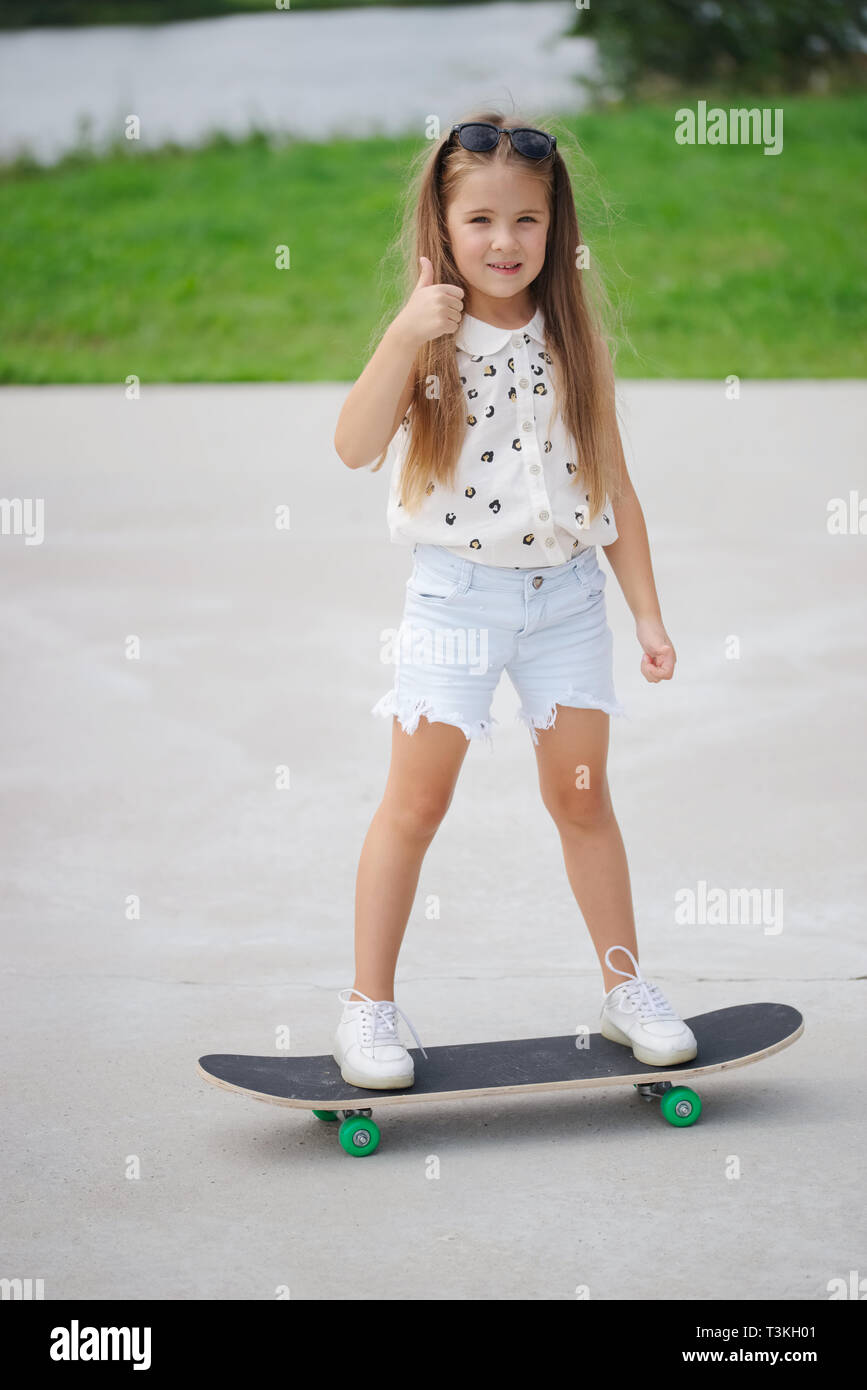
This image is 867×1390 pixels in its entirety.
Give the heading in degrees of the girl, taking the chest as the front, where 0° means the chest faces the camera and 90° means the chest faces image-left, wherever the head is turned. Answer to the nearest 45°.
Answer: approximately 0°
